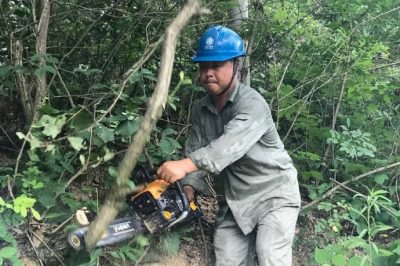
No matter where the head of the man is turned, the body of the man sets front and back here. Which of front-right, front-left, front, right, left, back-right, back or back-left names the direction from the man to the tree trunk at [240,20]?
back-right

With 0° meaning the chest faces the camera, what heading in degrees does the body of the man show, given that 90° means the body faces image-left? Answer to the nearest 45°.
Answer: approximately 45°

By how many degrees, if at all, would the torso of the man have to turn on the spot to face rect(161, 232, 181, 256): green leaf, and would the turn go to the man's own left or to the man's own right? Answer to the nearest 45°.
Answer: approximately 45° to the man's own right

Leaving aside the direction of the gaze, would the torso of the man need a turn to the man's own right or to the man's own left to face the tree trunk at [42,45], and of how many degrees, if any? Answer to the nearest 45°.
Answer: approximately 45° to the man's own right

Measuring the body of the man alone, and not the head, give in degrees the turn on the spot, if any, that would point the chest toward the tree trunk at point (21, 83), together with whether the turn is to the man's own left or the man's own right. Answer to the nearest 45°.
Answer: approximately 45° to the man's own right

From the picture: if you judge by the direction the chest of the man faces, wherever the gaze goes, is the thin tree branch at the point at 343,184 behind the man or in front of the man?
behind
